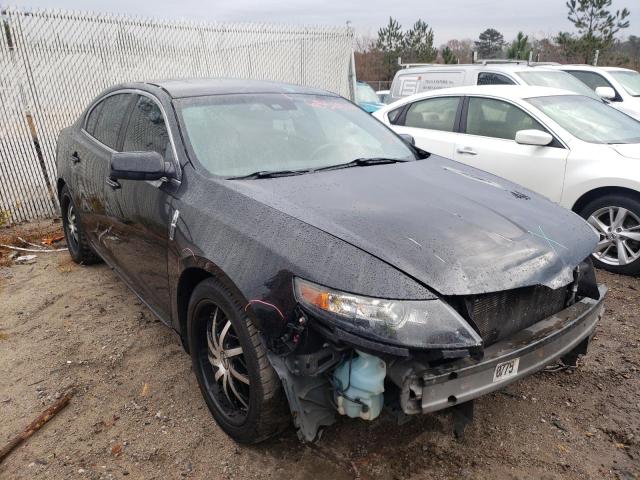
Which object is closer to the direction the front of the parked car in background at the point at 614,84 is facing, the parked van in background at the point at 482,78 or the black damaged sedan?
the black damaged sedan

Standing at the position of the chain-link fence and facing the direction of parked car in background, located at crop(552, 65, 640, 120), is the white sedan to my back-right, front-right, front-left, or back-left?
front-right

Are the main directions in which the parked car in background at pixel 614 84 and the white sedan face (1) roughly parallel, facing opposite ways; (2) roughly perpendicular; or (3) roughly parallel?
roughly parallel

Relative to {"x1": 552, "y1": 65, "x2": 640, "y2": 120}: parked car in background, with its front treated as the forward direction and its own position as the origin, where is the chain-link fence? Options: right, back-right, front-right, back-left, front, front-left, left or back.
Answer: right

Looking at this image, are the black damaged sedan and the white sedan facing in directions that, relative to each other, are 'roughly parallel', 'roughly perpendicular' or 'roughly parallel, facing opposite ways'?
roughly parallel

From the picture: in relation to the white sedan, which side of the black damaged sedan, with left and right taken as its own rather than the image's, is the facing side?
left

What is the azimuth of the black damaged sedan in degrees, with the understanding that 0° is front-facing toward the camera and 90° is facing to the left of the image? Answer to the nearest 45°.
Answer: approximately 315°

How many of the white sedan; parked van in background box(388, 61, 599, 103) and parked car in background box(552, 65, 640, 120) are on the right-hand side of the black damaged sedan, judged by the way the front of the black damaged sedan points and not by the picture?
0

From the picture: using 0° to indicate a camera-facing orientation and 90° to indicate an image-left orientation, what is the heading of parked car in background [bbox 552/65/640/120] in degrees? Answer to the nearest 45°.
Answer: approximately 315°

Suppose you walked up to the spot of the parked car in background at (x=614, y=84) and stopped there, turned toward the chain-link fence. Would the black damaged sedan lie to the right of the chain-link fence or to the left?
left

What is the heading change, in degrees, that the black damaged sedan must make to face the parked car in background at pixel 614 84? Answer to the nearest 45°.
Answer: approximately 90° to its left

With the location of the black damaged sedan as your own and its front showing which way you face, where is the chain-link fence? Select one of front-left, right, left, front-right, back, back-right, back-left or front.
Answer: back

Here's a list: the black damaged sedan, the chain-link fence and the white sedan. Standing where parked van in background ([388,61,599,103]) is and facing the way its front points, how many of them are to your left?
0

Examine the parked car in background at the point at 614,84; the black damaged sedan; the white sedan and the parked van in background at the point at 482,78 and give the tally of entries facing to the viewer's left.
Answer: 0

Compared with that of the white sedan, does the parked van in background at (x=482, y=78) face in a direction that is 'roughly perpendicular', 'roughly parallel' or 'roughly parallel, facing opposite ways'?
roughly parallel

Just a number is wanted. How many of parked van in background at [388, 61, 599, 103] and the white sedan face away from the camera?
0

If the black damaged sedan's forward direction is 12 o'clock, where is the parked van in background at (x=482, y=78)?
The parked van in background is roughly at 8 o'clock from the black damaged sedan.

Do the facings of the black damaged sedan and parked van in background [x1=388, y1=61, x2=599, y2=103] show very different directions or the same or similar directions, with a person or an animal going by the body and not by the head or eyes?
same or similar directions

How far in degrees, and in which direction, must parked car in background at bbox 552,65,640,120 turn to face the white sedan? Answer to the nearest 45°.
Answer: approximately 45° to its right
